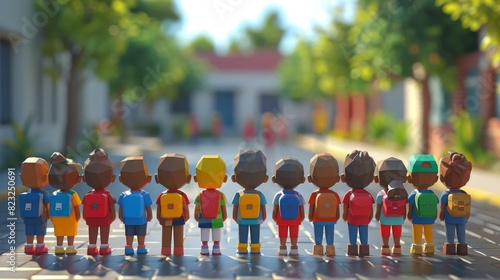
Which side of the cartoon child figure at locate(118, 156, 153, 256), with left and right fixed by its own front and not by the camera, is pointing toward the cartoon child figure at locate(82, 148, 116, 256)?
left

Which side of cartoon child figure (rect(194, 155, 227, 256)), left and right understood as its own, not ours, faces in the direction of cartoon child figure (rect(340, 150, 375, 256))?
right

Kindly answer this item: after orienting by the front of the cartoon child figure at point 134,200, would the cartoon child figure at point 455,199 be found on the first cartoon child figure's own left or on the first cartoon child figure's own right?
on the first cartoon child figure's own right

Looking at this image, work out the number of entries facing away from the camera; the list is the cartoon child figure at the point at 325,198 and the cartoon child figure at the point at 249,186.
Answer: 2

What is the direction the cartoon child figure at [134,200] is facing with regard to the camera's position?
facing away from the viewer

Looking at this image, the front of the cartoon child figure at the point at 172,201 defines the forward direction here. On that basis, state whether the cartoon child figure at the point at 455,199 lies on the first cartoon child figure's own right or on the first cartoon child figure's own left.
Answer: on the first cartoon child figure's own right

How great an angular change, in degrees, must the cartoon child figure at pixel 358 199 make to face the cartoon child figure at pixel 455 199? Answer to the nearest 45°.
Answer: approximately 90° to its right

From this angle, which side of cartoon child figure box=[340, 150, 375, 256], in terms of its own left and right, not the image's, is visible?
back

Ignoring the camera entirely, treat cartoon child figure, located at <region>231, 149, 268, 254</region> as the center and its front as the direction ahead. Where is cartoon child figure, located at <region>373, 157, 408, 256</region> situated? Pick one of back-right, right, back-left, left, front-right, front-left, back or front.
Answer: right

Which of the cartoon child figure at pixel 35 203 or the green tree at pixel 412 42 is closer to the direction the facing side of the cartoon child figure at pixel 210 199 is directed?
the green tree

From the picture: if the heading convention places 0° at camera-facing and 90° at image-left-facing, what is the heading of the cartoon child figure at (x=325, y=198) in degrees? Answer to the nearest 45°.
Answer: approximately 180°

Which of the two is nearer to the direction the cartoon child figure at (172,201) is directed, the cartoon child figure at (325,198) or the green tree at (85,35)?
the green tree

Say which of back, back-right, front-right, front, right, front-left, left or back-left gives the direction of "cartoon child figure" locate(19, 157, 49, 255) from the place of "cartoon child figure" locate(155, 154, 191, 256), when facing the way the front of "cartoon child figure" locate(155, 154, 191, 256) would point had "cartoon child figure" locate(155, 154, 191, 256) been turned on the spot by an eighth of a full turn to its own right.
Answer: back-left

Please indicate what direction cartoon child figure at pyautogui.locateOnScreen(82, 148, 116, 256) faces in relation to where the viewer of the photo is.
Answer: facing away from the viewer

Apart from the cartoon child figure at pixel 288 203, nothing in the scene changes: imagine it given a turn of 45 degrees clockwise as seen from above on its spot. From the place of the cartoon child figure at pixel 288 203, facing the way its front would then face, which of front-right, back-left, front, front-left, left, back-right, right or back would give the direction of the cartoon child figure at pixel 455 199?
front-right

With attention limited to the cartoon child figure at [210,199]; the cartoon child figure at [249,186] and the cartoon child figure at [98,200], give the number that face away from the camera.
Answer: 3
